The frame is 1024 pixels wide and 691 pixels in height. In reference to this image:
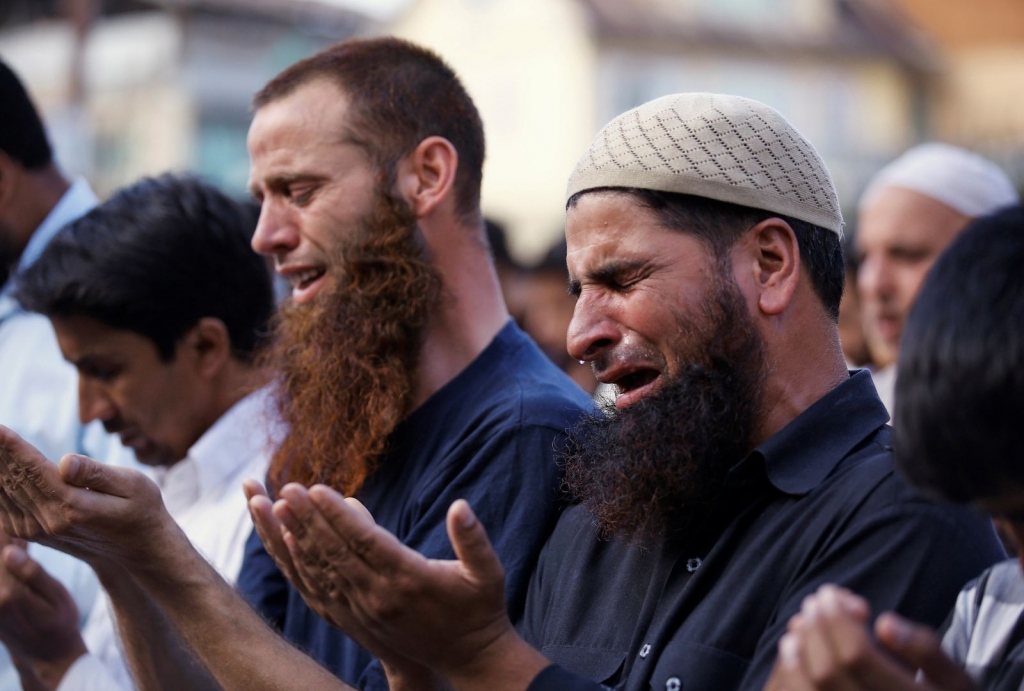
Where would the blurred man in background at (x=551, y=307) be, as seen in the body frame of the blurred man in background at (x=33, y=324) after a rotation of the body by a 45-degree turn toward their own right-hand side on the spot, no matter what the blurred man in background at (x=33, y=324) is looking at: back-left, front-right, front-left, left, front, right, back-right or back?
right

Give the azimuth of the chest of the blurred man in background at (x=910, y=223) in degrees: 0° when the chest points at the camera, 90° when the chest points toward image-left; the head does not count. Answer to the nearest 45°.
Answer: approximately 45°

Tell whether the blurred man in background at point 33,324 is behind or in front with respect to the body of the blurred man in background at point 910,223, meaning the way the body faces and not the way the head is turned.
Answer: in front

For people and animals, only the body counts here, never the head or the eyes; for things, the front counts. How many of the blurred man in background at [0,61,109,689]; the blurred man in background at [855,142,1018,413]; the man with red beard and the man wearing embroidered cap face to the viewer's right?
0

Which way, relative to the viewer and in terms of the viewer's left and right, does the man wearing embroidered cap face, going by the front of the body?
facing the viewer and to the left of the viewer

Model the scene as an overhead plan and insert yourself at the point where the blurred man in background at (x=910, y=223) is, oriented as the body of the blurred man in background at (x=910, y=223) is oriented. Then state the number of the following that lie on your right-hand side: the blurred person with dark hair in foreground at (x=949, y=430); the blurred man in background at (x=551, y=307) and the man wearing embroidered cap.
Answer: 1

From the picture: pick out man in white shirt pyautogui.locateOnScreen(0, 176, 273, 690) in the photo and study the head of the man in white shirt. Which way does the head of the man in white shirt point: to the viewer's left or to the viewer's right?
to the viewer's left

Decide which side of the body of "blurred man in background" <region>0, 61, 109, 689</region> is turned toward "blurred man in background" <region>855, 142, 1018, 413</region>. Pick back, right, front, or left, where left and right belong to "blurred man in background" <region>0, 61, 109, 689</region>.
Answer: back

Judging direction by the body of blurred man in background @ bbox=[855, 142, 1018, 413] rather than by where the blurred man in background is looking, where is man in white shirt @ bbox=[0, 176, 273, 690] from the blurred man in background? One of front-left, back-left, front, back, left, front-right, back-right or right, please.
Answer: front

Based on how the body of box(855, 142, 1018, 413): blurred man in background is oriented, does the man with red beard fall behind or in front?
in front

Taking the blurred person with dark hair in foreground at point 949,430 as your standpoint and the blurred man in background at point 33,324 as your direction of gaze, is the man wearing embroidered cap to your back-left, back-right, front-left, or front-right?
front-right

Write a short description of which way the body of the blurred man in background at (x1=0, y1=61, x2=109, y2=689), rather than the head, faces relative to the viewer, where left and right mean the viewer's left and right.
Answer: facing to the left of the viewer

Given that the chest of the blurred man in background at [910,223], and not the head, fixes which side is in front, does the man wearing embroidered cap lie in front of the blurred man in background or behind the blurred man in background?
in front

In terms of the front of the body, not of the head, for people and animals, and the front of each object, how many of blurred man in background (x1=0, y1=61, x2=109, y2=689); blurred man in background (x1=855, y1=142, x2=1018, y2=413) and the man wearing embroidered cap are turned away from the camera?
0
